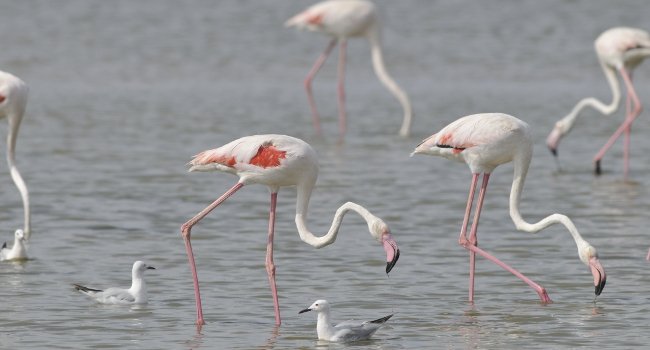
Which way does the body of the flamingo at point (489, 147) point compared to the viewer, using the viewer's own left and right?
facing to the right of the viewer

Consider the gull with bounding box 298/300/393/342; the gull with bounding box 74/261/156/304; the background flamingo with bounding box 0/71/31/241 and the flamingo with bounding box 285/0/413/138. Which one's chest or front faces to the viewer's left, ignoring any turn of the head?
the gull with bounding box 298/300/393/342

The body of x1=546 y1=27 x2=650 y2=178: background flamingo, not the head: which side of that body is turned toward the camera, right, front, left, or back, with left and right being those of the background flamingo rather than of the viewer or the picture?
left

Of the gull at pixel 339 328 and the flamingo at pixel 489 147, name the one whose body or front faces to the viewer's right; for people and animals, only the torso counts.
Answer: the flamingo

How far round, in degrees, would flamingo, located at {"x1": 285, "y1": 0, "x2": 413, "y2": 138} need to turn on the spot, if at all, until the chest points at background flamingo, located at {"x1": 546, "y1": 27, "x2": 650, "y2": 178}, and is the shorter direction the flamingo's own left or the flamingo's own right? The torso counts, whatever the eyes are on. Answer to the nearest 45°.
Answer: approximately 45° to the flamingo's own right

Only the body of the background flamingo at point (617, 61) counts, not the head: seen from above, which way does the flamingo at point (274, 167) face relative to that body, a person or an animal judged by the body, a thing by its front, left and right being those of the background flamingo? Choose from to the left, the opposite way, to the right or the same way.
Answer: the opposite way

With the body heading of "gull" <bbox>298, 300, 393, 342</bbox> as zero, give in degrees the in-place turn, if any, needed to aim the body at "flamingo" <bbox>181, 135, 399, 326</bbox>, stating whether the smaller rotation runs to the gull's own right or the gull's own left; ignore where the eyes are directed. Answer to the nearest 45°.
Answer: approximately 45° to the gull's own right

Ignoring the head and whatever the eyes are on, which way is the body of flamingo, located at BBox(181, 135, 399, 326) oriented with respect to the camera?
to the viewer's right

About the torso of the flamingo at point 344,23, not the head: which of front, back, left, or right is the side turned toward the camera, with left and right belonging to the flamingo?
right

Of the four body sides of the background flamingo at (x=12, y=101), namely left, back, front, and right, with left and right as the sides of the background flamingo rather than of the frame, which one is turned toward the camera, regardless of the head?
right

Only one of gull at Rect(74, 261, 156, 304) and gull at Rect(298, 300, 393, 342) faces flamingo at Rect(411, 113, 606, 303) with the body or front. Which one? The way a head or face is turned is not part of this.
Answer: gull at Rect(74, 261, 156, 304)

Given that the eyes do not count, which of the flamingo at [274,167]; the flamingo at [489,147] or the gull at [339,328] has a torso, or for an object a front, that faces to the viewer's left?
the gull

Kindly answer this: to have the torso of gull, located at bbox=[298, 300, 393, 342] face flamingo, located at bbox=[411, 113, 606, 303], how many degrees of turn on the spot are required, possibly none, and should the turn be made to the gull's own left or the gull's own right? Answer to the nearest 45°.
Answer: approximately 135° to the gull's own right

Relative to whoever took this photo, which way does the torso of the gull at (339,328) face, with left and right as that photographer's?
facing to the left of the viewer

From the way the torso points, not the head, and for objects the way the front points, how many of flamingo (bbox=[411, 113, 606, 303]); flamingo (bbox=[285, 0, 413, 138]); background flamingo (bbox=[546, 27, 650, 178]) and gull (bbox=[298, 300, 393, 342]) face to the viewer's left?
2

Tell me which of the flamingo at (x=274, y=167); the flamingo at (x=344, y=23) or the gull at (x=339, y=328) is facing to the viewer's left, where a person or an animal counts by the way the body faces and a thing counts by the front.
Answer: the gull

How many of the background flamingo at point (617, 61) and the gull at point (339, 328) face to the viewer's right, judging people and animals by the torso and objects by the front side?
0

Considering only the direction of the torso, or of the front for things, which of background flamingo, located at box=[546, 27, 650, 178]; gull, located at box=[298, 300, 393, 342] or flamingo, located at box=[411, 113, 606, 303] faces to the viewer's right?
the flamingo

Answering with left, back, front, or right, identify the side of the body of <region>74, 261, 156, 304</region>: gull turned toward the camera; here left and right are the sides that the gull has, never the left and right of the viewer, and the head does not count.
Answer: right
